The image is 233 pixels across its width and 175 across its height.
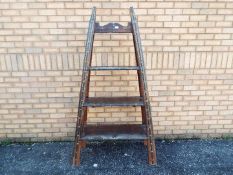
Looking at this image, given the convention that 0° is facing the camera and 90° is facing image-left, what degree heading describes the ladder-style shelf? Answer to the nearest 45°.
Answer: approximately 0°
